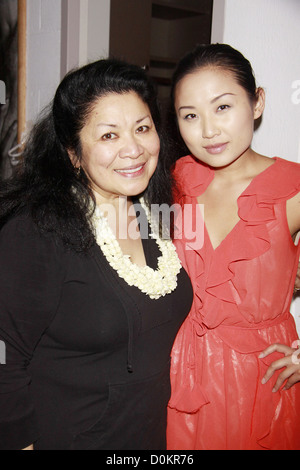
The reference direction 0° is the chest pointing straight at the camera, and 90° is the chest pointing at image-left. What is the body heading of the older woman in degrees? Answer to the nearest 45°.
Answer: approximately 315°
